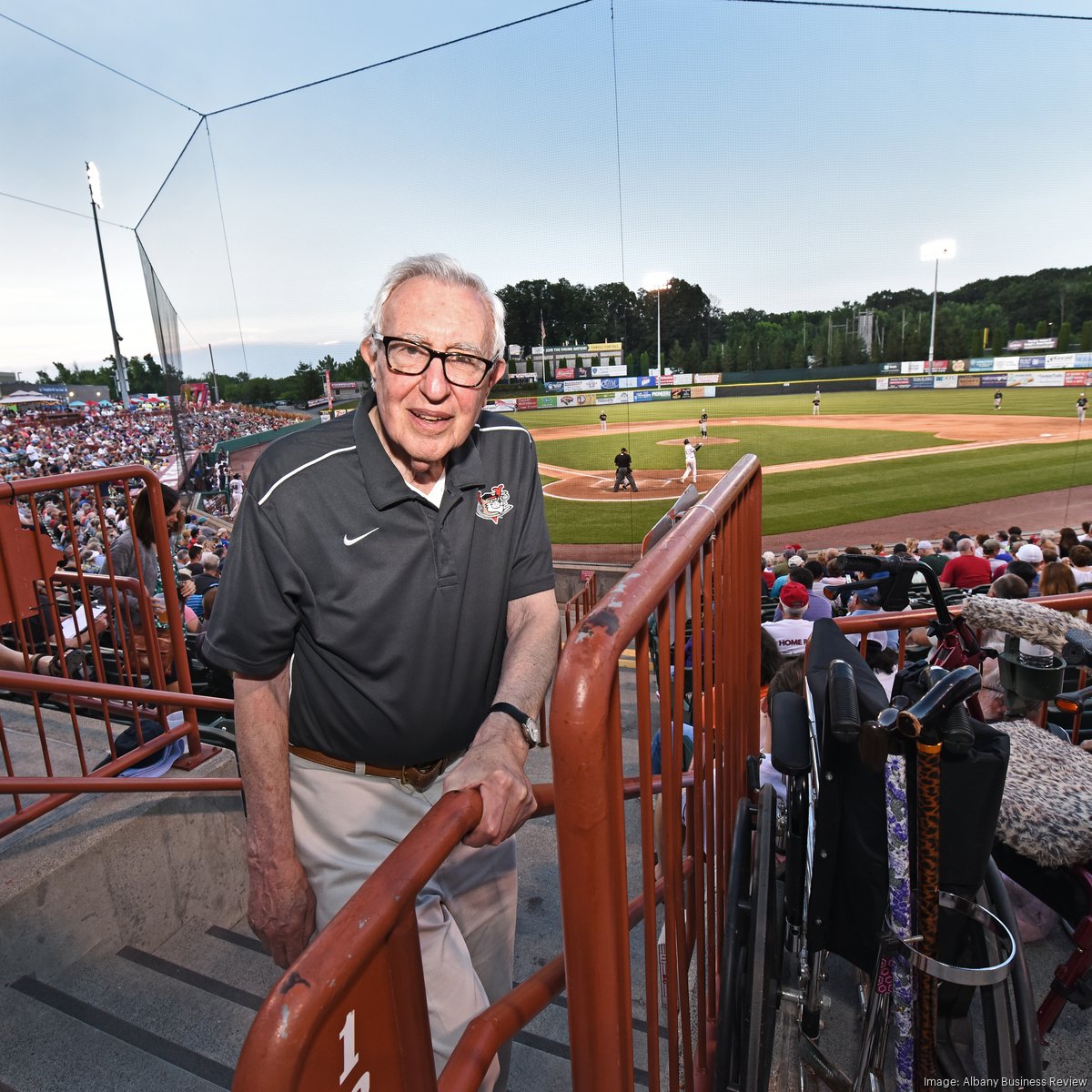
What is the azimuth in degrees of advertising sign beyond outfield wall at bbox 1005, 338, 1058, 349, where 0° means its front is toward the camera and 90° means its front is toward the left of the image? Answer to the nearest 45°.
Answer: approximately 0°

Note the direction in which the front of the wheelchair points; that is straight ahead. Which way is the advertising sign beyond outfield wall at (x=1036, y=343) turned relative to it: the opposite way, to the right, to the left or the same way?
the opposite way

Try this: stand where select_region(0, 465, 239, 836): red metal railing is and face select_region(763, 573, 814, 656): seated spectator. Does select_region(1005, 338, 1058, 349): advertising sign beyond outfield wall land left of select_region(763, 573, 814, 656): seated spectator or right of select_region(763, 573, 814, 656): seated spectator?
left

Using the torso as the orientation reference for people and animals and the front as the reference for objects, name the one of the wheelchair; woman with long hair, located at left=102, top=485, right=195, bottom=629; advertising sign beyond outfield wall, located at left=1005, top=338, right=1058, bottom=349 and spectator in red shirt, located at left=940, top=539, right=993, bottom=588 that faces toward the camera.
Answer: the advertising sign beyond outfield wall

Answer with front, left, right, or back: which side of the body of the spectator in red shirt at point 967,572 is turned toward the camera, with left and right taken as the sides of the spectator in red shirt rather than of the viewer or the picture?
back

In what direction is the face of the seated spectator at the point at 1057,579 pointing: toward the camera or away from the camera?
away from the camera

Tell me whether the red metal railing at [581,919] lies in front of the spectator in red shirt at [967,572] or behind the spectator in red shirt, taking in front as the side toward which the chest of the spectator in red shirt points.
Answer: behind

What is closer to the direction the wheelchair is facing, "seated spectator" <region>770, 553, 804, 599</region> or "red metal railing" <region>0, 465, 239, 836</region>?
the seated spectator

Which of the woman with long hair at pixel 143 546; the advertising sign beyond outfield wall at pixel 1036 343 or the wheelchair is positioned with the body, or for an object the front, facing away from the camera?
the wheelchair

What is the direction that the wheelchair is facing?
away from the camera

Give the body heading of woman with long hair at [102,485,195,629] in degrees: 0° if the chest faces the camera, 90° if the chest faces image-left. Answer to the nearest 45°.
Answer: approximately 270°

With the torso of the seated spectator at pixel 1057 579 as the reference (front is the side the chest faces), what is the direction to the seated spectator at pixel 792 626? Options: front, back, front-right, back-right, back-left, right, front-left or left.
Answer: back-left

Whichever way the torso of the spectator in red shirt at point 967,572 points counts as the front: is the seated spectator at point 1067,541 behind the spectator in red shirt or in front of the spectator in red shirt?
in front

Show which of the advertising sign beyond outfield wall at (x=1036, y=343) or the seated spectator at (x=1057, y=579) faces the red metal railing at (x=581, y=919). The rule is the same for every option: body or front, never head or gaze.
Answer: the advertising sign beyond outfield wall

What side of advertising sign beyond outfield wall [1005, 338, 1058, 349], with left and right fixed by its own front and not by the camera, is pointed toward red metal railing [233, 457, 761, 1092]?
front
